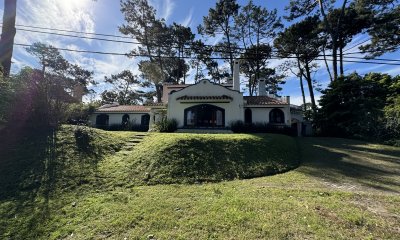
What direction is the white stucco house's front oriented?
toward the camera

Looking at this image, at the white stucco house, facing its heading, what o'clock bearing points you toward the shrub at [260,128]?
The shrub is roughly at 9 o'clock from the white stucco house.

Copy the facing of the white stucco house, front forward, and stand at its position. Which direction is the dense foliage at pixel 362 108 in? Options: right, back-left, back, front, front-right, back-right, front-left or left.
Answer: left

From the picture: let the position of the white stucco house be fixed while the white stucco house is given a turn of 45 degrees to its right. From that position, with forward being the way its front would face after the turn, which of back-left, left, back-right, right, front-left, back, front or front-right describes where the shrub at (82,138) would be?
front
